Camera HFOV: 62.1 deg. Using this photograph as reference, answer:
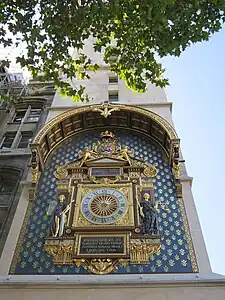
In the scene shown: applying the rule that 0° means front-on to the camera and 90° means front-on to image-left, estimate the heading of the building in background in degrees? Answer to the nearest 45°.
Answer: approximately 0°
